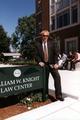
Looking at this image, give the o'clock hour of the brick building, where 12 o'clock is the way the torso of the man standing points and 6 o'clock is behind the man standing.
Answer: The brick building is roughly at 6 o'clock from the man standing.

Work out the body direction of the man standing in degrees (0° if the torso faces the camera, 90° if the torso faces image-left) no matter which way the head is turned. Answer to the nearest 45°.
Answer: approximately 0°
